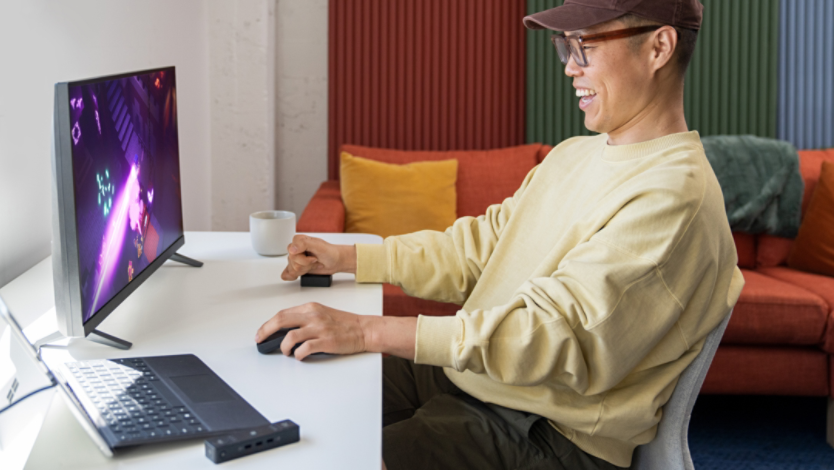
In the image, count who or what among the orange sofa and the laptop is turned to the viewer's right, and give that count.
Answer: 1

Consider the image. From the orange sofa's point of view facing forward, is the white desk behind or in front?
in front

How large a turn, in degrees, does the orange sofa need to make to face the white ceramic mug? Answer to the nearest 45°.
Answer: approximately 45° to its right

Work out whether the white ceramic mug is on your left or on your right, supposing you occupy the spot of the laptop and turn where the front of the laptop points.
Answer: on your left

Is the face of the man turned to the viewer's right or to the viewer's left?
to the viewer's left

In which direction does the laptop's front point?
to the viewer's right
